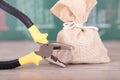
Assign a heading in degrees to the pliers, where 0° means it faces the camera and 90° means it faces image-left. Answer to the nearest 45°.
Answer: approximately 270°
